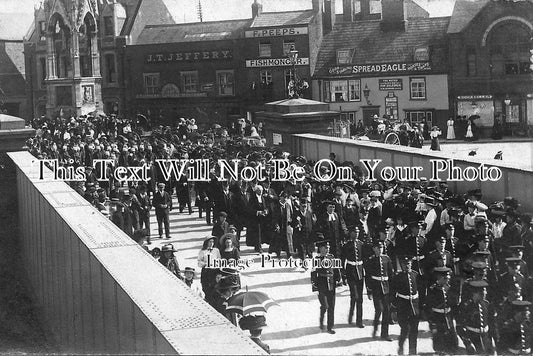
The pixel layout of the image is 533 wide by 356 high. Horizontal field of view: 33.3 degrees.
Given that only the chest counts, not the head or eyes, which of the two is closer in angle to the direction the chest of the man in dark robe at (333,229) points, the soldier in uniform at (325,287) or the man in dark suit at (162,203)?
the soldier in uniform

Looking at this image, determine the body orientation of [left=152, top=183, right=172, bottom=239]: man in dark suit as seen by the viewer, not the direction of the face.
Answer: toward the camera

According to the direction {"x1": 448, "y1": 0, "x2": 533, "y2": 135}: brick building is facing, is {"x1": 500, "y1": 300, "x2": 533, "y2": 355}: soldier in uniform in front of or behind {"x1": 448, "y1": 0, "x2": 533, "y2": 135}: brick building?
in front

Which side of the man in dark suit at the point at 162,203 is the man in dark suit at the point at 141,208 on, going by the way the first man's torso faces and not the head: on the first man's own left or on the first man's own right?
on the first man's own right

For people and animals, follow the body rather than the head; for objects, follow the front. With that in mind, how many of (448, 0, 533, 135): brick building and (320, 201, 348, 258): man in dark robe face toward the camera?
2

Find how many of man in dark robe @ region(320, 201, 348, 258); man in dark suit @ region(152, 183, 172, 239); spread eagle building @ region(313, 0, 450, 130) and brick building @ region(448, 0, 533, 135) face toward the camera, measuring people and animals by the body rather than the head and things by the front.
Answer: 4

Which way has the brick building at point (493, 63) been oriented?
toward the camera

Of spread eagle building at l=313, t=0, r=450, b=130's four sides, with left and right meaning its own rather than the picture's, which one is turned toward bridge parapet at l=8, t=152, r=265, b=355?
front

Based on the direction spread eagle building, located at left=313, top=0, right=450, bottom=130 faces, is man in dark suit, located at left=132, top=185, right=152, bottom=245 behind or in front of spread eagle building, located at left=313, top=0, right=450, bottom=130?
in front

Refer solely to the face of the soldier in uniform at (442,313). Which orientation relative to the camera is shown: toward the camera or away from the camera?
toward the camera

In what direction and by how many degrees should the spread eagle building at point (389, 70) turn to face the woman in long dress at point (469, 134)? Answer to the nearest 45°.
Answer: approximately 45° to its left

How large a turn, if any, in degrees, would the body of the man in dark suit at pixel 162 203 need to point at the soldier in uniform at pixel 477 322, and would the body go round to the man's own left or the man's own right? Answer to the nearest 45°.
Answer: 0° — they already face them

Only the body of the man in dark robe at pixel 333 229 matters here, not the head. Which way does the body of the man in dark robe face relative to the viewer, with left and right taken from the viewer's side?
facing the viewer

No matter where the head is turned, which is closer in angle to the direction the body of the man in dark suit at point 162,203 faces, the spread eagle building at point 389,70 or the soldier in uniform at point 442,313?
the soldier in uniform

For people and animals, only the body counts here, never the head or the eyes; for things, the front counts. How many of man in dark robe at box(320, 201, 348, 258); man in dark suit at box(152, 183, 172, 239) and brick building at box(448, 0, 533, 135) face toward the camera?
3
